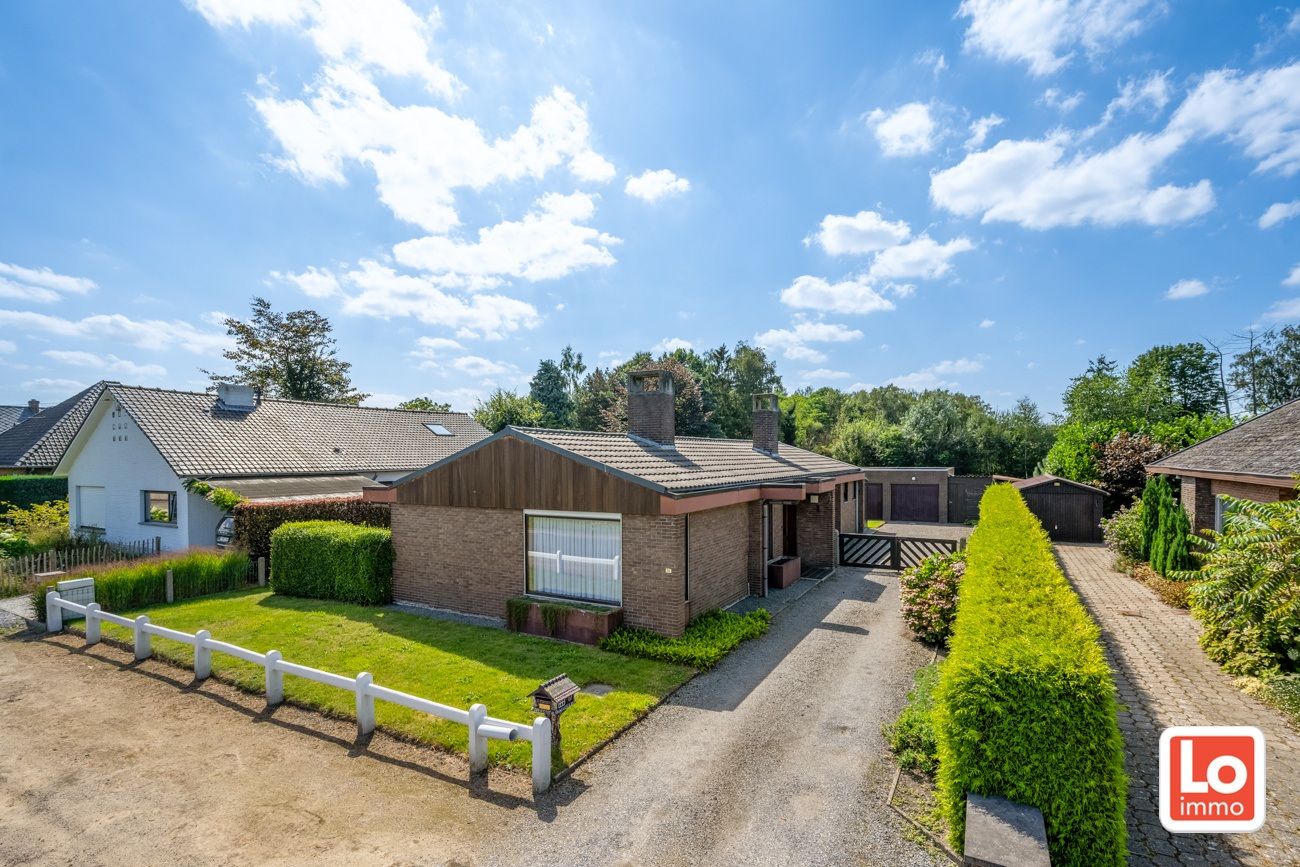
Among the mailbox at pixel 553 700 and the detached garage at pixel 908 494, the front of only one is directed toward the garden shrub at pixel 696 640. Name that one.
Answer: the detached garage

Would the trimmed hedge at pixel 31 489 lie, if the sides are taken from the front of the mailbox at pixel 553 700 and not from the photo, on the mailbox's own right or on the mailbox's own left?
on the mailbox's own right

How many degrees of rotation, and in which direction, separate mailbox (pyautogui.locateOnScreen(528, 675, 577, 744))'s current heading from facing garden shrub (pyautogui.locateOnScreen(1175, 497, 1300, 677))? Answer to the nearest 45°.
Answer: approximately 135° to its left

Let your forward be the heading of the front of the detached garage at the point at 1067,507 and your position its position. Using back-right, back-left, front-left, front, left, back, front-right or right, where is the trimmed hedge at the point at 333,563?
front-right

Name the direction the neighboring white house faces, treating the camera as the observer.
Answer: facing the viewer and to the left of the viewer

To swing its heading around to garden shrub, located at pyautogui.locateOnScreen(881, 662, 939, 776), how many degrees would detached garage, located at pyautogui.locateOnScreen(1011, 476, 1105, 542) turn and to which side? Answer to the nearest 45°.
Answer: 0° — it already faces it

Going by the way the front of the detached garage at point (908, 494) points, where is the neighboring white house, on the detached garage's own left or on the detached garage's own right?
on the detached garage's own right

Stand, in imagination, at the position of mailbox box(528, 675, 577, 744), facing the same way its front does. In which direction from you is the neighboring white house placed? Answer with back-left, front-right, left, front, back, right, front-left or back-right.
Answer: right

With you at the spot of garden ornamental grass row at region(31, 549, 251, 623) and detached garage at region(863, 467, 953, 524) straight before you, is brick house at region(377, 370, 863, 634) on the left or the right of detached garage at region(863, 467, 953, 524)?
right

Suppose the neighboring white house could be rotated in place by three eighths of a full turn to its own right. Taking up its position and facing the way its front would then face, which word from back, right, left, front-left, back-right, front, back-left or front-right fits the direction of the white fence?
back

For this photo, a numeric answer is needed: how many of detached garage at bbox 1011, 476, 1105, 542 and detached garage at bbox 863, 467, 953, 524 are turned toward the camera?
2

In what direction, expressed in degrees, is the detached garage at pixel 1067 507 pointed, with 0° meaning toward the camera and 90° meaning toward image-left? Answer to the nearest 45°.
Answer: approximately 0°

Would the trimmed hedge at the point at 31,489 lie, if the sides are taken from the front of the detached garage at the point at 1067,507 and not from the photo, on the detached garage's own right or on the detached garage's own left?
on the detached garage's own right
